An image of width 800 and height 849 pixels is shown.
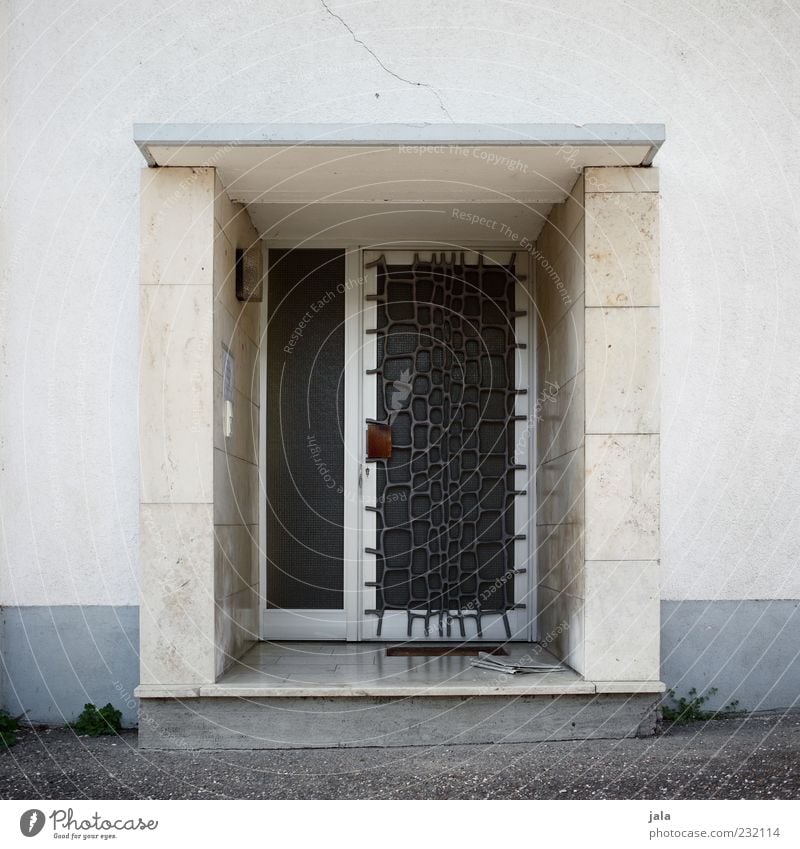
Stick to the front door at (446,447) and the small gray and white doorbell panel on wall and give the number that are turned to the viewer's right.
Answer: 1

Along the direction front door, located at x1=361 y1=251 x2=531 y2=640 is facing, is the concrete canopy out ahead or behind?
ahead

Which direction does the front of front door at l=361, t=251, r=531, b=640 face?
toward the camera

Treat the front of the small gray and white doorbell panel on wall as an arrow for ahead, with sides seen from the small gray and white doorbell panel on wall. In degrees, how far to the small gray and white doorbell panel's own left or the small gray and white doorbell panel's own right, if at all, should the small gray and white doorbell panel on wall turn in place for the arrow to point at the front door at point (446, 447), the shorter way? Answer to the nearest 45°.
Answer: approximately 45° to the small gray and white doorbell panel's own left

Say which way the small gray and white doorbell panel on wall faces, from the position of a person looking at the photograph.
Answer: facing to the right of the viewer

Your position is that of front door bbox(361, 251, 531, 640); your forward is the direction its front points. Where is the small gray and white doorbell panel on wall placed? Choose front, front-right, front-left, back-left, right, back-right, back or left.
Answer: front-right

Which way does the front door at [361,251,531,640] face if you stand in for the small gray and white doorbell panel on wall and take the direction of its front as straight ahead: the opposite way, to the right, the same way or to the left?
to the right

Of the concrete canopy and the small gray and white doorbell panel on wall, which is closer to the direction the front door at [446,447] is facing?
the concrete canopy
